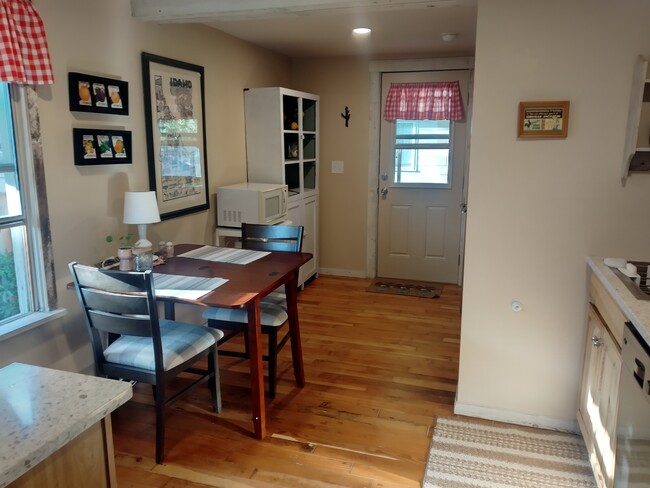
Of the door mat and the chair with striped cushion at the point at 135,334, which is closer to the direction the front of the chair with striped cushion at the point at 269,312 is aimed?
the chair with striped cushion

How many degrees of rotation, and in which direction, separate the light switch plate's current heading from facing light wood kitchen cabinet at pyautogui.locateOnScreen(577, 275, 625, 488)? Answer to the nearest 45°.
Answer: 0° — it already faces it

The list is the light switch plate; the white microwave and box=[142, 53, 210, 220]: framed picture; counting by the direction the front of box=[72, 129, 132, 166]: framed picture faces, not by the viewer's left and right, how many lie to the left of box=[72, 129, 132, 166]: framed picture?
3

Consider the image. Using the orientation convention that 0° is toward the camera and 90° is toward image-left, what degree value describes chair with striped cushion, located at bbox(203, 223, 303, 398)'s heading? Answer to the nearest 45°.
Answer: approximately 45°

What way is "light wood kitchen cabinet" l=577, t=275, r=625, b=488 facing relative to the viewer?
to the viewer's left

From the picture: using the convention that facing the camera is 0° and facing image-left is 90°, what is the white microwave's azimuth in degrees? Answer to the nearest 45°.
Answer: approximately 315°
